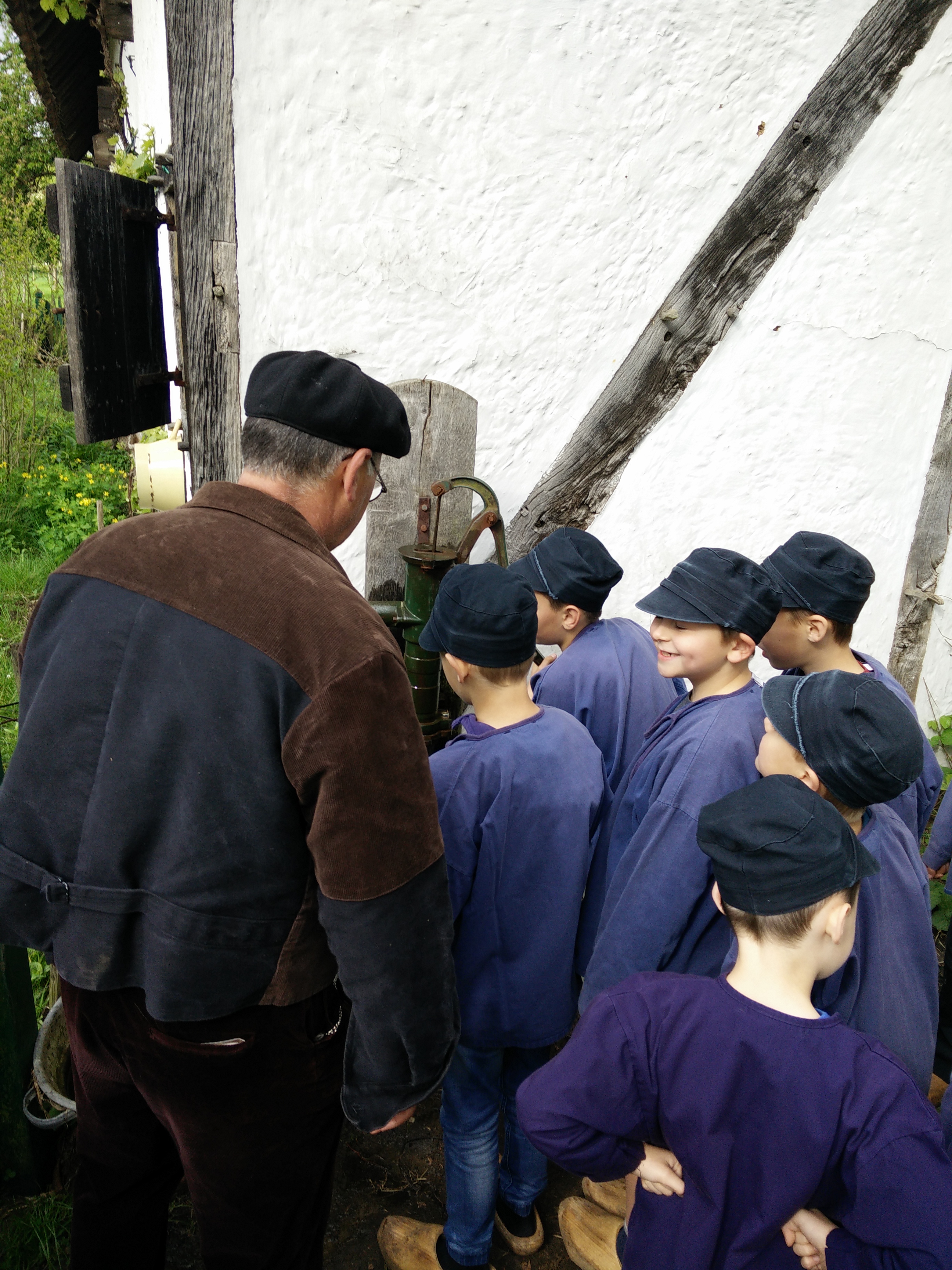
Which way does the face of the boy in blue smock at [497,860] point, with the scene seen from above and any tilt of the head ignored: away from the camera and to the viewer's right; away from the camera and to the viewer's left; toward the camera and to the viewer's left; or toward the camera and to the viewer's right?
away from the camera and to the viewer's left

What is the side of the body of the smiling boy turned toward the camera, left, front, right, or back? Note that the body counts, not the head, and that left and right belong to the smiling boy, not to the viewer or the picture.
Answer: left

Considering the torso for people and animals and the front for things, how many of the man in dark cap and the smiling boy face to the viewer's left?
1

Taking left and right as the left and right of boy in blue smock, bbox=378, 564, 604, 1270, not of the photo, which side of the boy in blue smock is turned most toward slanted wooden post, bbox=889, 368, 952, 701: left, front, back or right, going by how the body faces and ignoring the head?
right

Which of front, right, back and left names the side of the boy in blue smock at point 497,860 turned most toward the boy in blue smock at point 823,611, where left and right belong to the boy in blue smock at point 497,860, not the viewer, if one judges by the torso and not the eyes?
right

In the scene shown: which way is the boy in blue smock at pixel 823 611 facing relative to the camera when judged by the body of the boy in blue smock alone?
to the viewer's left

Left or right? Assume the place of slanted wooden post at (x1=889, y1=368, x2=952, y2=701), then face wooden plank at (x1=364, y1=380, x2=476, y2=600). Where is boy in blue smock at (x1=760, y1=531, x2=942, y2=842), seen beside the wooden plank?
left

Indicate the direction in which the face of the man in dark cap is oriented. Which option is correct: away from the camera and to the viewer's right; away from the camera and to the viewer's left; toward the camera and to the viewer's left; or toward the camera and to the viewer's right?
away from the camera and to the viewer's right

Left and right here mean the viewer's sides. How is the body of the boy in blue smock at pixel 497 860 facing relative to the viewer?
facing away from the viewer and to the left of the viewer

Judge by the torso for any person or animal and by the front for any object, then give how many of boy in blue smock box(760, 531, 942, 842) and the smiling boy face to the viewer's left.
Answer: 2

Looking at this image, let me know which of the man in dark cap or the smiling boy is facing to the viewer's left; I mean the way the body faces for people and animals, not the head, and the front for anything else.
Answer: the smiling boy

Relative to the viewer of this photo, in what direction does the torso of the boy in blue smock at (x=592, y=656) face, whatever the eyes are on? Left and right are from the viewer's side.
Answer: facing away from the viewer and to the left of the viewer

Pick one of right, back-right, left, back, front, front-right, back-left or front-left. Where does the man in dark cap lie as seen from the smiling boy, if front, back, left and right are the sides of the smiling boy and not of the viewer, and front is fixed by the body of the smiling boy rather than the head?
front-left

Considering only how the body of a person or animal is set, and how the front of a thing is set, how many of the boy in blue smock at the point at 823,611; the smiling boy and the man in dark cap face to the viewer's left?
2

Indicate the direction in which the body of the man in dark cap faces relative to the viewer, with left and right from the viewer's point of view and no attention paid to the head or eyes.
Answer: facing away from the viewer and to the right of the viewer
